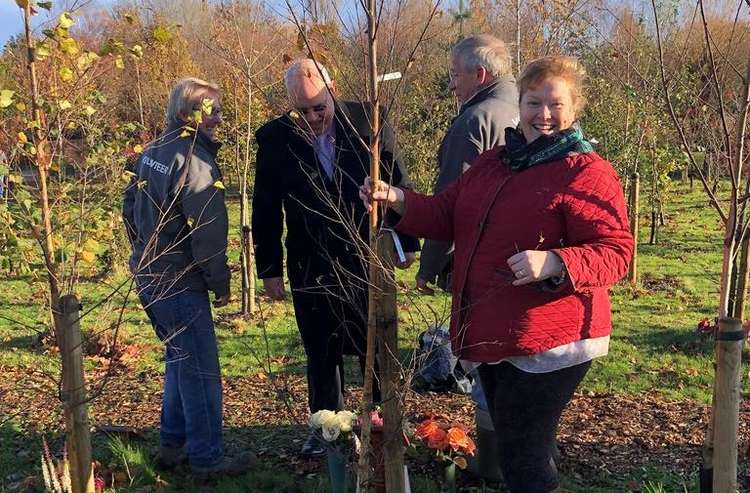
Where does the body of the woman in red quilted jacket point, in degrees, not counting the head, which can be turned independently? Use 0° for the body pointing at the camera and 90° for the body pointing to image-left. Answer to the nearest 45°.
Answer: approximately 45°

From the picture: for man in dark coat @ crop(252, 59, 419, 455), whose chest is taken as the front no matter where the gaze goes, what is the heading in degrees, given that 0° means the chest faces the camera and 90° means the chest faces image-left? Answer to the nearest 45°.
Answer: approximately 0°

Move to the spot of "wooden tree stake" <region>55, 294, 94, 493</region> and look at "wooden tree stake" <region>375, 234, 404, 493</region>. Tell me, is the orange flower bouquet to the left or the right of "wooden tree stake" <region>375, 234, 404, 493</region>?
left

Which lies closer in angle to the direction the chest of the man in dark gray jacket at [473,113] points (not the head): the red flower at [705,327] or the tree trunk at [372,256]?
the tree trunk

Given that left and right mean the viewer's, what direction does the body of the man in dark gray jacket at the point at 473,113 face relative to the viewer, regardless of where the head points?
facing to the left of the viewer

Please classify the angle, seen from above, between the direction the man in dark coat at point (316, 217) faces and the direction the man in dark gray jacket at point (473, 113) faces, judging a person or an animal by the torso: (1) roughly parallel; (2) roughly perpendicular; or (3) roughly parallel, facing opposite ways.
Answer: roughly perpendicular

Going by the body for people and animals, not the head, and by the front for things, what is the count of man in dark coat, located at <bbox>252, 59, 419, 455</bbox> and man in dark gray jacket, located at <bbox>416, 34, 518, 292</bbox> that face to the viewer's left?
1

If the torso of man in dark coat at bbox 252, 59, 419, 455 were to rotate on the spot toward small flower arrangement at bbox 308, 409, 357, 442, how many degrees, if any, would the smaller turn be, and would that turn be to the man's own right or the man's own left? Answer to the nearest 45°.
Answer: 0° — they already face it
